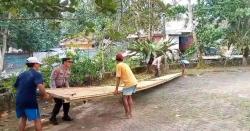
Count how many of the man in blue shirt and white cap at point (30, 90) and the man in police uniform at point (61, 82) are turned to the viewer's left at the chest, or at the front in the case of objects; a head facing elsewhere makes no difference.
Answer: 0

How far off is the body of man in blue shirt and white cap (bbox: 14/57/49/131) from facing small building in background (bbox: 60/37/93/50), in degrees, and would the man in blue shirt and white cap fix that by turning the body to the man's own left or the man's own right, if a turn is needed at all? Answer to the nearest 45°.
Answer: approximately 45° to the man's own left

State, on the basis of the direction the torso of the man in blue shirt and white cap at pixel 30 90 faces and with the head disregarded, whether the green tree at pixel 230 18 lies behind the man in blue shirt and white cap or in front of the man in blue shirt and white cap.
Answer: in front

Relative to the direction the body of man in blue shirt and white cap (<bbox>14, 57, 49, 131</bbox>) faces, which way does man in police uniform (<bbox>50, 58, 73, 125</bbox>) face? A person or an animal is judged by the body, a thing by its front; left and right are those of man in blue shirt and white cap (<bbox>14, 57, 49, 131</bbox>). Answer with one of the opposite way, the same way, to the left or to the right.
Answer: to the right

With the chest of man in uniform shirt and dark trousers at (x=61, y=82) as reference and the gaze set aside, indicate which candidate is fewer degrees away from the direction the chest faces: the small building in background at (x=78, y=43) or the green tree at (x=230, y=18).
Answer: the green tree

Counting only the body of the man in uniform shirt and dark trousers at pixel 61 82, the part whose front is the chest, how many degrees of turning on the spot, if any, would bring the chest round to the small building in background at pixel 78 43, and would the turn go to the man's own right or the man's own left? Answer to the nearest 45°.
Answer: approximately 135° to the man's own left

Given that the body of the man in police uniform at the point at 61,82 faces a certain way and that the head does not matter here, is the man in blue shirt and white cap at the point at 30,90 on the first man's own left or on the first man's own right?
on the first man's own right

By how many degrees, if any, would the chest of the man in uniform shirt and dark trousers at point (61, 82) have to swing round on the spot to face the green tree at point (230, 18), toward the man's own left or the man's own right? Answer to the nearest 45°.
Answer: approximately 90° to the man's own left

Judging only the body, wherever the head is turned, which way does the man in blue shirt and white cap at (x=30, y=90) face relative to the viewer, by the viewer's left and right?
facing away from the viewer and to the right of the viewer

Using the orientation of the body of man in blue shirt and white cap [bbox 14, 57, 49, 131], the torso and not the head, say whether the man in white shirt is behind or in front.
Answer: in front
